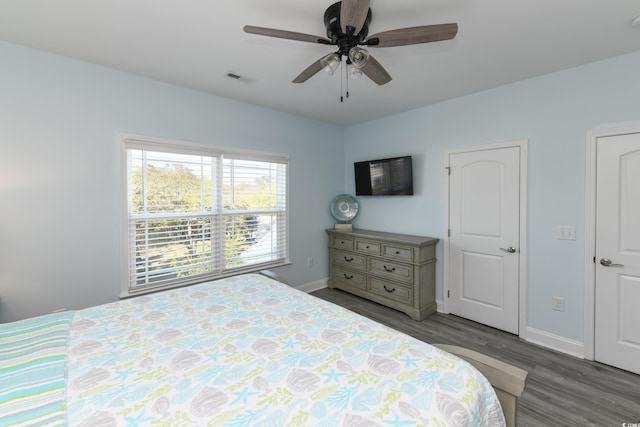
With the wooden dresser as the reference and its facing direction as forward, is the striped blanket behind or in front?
in front

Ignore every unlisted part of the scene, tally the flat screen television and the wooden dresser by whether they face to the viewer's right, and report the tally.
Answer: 0

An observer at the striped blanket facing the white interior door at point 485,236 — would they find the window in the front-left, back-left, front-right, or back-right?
front-left

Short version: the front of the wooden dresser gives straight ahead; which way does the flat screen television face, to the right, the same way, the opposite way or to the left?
the same way

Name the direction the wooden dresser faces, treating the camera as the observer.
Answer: facing the viewer and to the left of the viewer

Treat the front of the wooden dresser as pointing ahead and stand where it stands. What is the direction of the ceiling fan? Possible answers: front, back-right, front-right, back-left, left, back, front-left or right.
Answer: front-left

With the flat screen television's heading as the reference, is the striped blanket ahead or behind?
ahead

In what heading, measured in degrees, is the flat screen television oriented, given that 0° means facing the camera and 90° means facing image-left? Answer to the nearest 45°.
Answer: approximately 45°

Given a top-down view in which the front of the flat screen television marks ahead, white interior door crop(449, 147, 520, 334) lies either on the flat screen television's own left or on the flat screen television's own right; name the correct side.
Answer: on the flat screen television's own left

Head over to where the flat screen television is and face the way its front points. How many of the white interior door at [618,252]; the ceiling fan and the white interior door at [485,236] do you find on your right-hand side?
0

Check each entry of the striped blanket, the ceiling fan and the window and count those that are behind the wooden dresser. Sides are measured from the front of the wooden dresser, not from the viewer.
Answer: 0

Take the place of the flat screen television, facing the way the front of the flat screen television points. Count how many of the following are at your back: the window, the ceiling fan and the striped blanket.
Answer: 0
